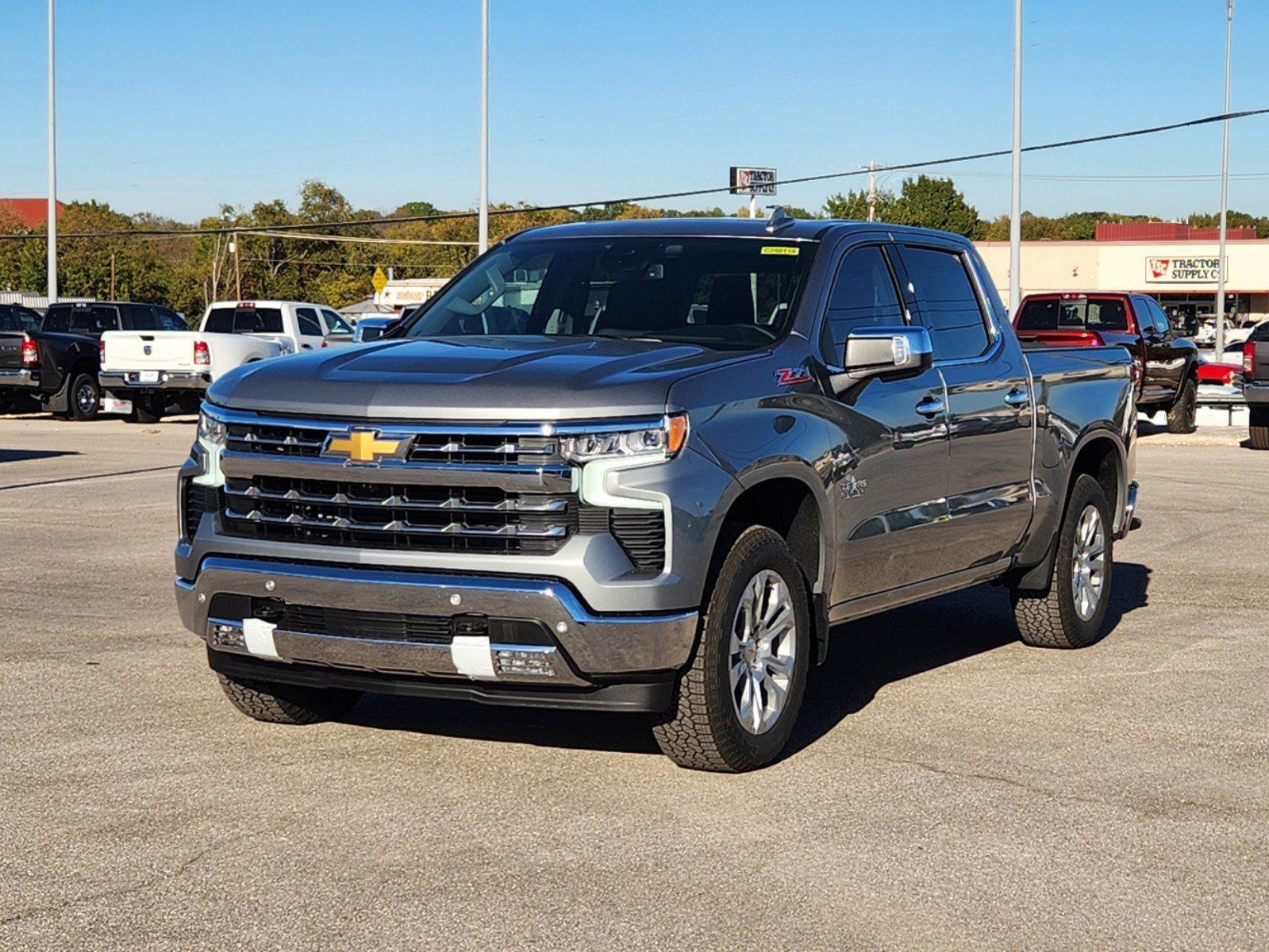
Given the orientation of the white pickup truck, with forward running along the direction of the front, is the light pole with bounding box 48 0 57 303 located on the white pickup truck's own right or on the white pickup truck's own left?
on the white pickup truck's own left

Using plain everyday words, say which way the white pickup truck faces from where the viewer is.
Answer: facing away from the viewer and to the right of the viewer

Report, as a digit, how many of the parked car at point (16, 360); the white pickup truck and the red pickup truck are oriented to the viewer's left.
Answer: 0

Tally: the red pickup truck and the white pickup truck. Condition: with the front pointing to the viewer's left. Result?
0

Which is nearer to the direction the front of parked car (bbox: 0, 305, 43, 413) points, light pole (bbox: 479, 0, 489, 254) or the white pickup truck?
the light pole

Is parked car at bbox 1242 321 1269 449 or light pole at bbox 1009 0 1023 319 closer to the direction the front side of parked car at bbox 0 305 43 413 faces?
the light pole

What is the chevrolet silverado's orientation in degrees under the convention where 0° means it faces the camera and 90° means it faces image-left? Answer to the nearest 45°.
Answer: approximately 45°

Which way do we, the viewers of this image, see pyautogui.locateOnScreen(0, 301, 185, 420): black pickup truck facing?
facing away from the viewer and to the right of the viewer

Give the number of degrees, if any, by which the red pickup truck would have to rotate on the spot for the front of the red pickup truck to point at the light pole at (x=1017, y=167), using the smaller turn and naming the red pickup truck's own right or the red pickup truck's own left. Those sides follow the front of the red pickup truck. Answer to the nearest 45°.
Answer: approximately 45° to the red pickup truck's own left

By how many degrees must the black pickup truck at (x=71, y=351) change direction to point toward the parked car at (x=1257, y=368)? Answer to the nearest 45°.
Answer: approximately 90° to its right

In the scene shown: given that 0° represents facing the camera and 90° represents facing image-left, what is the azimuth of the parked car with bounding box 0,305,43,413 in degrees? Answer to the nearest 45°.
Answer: approximately 225°

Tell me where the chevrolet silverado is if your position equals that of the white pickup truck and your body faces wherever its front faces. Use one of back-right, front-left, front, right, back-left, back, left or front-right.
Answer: back-right

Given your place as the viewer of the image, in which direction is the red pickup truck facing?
facing away from the viewer and to the right of the viewer

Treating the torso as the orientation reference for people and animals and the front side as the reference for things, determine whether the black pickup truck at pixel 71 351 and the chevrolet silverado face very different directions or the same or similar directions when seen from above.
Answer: very different directions

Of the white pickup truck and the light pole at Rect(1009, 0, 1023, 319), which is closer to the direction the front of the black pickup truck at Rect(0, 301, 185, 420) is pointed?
the light pole

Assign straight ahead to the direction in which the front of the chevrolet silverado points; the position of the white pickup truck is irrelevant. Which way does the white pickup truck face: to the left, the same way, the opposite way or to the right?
the opposite way

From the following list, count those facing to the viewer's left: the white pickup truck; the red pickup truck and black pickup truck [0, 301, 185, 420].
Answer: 0
